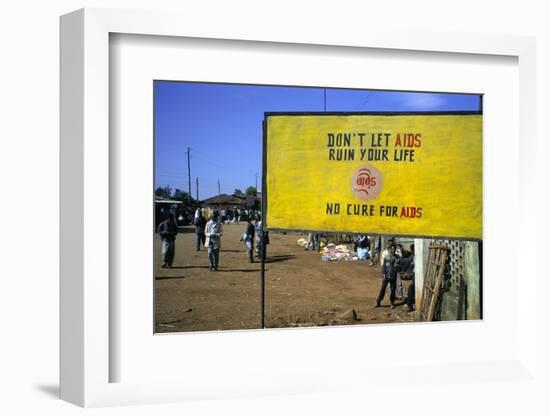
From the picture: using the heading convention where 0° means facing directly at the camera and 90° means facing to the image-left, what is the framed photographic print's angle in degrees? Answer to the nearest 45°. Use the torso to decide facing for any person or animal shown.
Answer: approximately 315°
